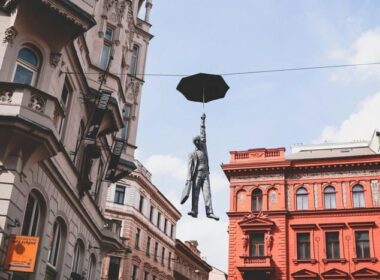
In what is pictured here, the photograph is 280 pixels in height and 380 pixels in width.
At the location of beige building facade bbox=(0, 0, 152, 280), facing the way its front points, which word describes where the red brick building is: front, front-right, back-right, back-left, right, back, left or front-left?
left

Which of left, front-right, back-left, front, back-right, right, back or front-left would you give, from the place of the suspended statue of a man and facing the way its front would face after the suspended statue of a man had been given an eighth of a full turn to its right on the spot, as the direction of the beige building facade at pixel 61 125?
right

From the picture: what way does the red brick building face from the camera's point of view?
toward the camera

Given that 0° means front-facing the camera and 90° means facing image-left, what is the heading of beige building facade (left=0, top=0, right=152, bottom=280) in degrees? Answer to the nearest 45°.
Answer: approximately 315°

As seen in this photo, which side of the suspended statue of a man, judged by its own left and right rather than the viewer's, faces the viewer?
front

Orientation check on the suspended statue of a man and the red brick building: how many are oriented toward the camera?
2

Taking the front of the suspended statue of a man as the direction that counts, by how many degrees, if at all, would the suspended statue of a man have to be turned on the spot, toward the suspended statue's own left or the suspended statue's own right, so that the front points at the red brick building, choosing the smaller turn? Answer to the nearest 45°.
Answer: approximately 180°

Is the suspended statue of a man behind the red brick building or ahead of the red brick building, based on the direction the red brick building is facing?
ahead
